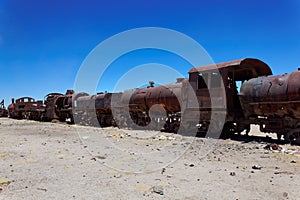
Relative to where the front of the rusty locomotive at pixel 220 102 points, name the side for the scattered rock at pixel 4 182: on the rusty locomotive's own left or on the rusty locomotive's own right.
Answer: on the rusty locomotive's own left

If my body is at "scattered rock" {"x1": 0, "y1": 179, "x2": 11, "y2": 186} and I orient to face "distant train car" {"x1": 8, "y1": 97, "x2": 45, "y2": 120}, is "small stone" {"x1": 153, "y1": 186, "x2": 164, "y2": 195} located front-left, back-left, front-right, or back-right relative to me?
back-right

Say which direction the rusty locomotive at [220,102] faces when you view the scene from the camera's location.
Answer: facing away from the viewer and to the left of the viewer

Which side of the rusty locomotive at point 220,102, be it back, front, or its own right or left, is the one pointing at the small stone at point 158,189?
left
